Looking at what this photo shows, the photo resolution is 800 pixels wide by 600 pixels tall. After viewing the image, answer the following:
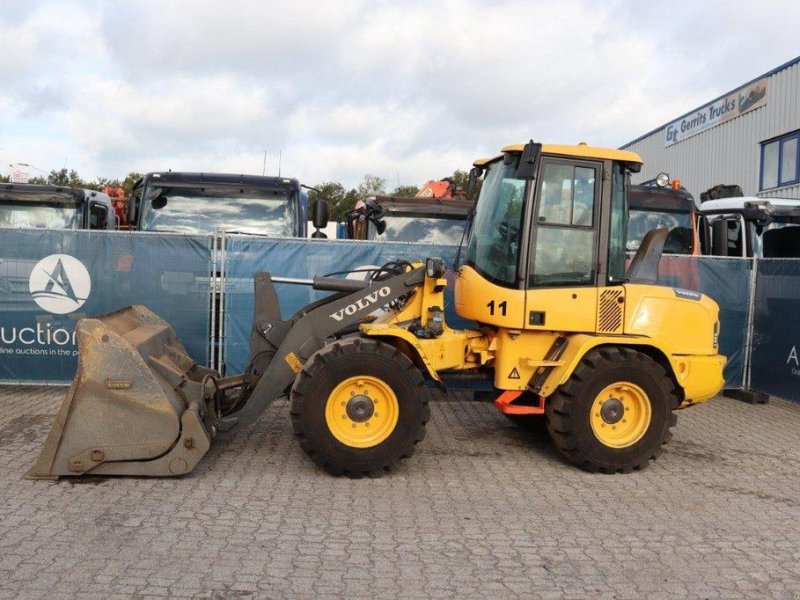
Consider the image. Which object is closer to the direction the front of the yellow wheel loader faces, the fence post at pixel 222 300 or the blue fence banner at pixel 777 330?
the fence post

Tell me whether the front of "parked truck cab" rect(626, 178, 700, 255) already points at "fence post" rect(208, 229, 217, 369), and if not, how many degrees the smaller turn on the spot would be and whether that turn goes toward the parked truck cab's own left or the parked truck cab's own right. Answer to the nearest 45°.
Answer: approximately 45° to the parked truck cab's own right

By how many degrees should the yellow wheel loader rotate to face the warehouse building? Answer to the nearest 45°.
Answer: approximately 135° to its right

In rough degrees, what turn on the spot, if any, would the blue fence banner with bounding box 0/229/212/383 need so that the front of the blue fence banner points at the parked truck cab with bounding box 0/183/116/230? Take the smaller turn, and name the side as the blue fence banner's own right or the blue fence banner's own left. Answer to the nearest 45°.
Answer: approximately 180°

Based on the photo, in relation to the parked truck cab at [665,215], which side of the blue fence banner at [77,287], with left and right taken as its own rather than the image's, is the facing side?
left

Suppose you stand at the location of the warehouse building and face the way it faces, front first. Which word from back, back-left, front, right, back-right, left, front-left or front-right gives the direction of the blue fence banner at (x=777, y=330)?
front-left

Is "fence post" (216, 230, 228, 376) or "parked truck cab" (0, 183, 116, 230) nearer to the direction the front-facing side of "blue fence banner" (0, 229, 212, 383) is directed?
the fence post

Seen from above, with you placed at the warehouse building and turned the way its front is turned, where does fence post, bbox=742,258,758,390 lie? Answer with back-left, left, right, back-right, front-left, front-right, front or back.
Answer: front-left

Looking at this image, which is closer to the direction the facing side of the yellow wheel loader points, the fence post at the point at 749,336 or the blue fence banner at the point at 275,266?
the blue fence banner

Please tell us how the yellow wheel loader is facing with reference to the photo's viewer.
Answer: facing to the left of the viewer

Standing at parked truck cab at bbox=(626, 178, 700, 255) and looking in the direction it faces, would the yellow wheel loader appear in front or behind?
in front

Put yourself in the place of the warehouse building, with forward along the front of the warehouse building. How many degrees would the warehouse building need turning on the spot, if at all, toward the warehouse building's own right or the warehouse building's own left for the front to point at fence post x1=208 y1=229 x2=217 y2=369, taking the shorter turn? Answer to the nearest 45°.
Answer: approximately 45° to the warehouse building's own left

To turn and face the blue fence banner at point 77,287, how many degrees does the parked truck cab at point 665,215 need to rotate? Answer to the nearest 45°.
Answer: approximately 45° to its right

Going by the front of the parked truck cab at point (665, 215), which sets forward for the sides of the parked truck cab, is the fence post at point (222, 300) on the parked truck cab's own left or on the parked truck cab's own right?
on the parked truck cab's own right

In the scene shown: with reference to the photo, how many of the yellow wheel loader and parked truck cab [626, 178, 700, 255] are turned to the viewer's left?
1
